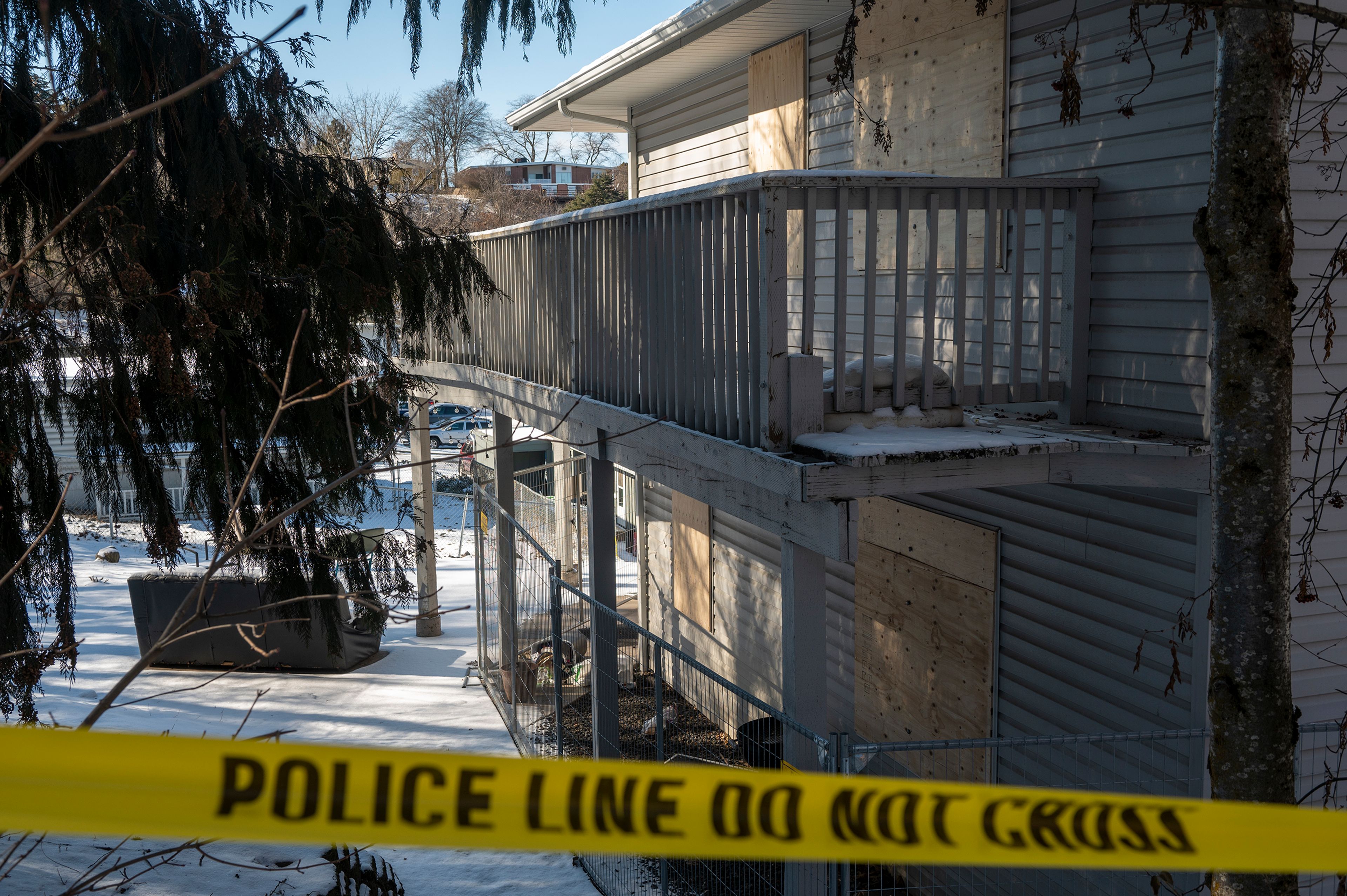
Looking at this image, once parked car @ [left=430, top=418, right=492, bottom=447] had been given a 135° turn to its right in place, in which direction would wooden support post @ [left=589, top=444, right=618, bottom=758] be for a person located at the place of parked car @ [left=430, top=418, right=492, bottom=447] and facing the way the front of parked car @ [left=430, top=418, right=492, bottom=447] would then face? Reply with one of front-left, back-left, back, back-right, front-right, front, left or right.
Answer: back-right

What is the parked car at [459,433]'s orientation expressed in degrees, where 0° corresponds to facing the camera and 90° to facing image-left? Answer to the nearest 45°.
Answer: approximately 90°

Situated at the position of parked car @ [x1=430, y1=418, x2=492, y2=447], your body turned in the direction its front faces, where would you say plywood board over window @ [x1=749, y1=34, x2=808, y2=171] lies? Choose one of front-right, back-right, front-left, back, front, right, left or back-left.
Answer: left

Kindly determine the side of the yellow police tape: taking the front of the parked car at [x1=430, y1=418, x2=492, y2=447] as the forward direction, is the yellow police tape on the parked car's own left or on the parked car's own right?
on the parked car's own left

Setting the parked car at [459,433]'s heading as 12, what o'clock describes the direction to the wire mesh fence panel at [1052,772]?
The wire mesh fence panel is roughly at 9 o'clock from the parked car.

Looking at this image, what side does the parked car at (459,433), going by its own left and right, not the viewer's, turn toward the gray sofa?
left

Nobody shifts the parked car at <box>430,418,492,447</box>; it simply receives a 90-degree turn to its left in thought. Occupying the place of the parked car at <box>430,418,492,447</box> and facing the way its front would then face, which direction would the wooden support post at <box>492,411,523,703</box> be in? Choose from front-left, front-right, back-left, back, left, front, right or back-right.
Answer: front

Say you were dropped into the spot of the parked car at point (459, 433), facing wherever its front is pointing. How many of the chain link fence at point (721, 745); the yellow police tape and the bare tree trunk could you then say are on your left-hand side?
3

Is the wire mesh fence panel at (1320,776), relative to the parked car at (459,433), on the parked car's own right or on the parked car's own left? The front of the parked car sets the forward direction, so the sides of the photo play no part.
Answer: on the parked car's own left

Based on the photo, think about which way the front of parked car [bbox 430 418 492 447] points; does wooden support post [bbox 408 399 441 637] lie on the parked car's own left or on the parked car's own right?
on the parked car's own left

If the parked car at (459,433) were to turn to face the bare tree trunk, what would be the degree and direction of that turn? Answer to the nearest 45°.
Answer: approximately 90° to its left
